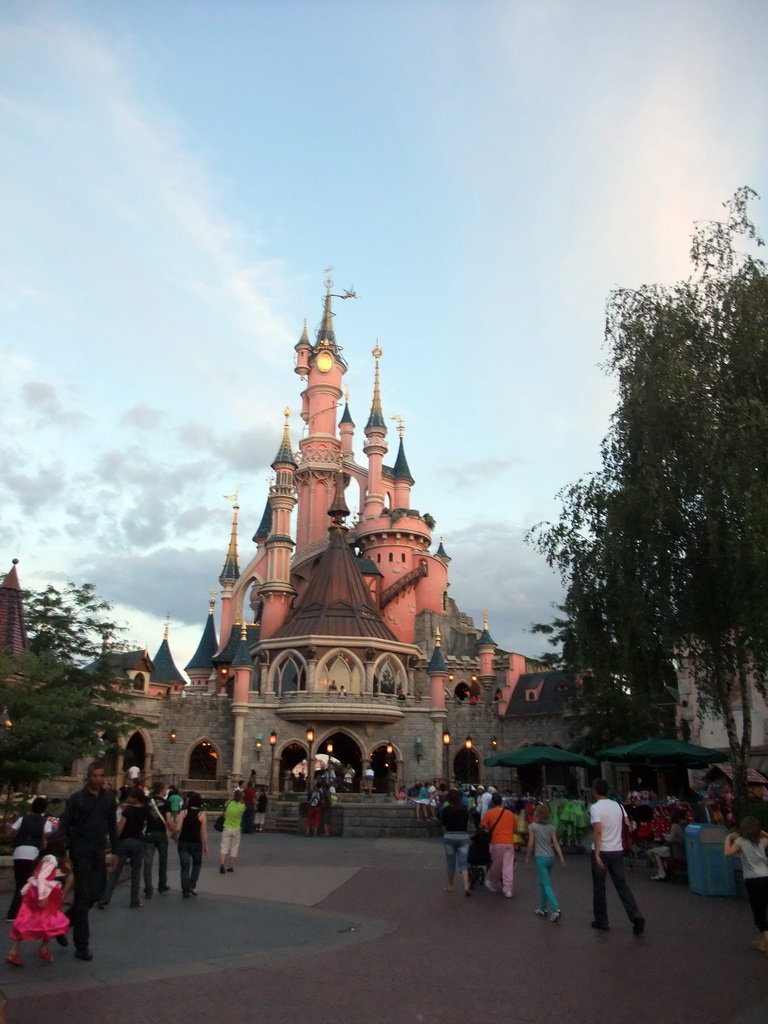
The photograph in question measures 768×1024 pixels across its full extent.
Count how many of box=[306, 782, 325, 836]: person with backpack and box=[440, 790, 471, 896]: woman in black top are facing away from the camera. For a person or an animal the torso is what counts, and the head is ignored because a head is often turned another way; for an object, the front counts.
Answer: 2

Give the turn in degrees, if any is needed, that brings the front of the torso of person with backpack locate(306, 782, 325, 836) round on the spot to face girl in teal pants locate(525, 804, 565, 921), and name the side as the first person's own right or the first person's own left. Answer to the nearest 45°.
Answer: approximately 180°

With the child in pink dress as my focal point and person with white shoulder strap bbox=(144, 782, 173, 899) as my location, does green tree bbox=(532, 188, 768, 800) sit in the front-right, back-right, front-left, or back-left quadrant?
back-left

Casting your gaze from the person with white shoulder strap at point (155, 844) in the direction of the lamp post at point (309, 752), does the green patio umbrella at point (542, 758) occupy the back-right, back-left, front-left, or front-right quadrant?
front-right

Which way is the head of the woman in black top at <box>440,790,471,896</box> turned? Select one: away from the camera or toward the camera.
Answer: away from the camera

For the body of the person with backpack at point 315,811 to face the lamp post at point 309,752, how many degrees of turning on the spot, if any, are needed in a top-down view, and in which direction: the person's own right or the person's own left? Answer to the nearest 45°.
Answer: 0° — they already face it

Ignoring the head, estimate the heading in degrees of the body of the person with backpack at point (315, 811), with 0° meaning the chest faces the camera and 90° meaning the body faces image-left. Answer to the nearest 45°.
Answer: approximately 180°

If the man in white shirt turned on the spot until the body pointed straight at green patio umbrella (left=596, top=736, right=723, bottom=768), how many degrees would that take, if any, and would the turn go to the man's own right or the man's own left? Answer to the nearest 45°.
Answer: approximately 45° to the man's own right

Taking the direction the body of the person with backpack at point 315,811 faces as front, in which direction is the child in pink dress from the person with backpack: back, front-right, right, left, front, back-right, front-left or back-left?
back

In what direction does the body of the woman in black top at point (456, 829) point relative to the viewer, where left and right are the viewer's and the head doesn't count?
facing away from the viewer

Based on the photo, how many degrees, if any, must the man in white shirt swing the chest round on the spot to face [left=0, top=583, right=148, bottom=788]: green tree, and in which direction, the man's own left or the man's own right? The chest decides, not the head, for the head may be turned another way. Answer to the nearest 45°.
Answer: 0° — they already face it

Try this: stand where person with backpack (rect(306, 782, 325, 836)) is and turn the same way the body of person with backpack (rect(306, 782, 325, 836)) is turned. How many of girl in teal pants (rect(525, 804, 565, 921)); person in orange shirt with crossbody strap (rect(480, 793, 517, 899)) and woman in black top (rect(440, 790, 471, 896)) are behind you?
3

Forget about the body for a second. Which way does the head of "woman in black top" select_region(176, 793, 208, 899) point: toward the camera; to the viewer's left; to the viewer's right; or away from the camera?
away from the camera

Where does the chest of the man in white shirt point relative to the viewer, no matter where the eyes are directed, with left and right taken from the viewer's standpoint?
facing away from the viewer and to the left of the viewer
